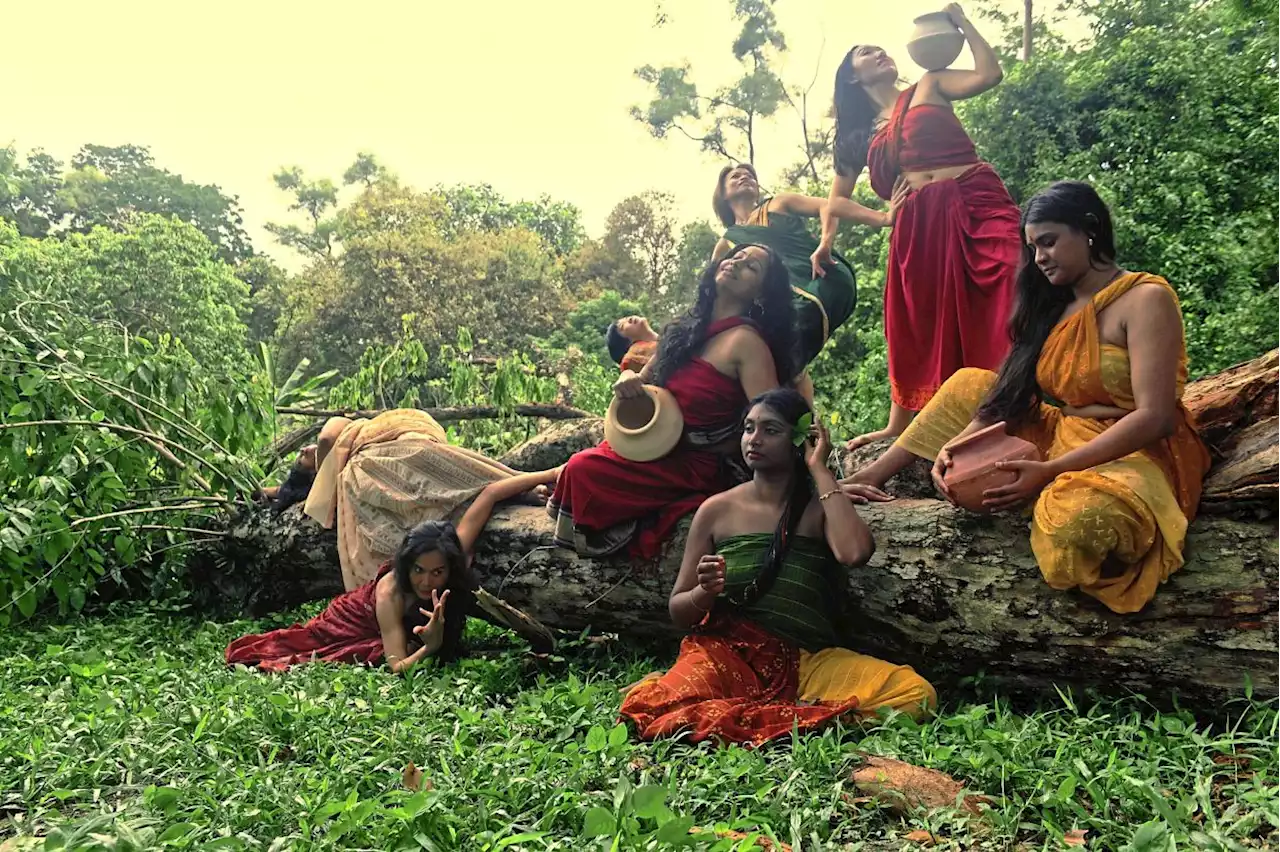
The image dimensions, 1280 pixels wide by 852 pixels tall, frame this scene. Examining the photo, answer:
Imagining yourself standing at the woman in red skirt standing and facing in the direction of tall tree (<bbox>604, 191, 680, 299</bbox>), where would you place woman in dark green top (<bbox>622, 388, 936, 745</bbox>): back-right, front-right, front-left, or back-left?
back-left

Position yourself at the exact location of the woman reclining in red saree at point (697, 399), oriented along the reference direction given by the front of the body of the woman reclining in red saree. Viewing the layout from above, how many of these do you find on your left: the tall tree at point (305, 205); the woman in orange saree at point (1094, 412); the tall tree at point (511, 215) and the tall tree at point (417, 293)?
1

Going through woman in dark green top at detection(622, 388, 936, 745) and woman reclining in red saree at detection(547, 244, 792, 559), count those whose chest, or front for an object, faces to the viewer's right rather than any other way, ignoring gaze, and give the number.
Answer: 0

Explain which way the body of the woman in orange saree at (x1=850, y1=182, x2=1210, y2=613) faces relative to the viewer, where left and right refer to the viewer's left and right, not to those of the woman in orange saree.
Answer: facing the viewer and to the left of the viewer

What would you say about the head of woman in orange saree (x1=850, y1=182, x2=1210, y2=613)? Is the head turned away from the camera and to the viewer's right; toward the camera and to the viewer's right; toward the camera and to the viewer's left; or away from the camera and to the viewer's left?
toward the camera and to the viewer's left

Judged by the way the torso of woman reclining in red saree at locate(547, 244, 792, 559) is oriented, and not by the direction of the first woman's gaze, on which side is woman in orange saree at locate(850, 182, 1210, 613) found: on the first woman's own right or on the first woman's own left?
on the first woman's own left

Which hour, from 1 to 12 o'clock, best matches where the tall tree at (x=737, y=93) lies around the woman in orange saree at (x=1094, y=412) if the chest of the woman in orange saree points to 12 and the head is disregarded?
The tall tree is roughly at 4 o'clock from the woman in orange saree.

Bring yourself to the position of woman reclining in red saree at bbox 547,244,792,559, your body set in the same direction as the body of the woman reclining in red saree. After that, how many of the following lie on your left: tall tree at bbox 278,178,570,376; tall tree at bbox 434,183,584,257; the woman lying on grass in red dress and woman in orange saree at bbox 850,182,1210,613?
1

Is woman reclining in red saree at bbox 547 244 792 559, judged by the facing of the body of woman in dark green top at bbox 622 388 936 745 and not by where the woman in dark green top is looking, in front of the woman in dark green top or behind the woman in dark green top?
behind

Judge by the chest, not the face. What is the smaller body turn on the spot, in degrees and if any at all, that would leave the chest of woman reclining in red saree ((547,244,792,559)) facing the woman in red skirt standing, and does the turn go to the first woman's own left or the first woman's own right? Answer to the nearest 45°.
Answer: approximately 135° to the first woman's own left

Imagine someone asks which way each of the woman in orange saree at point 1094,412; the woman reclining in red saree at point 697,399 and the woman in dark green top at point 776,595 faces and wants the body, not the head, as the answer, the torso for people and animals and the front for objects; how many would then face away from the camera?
0

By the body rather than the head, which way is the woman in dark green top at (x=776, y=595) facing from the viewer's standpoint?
toward the camera

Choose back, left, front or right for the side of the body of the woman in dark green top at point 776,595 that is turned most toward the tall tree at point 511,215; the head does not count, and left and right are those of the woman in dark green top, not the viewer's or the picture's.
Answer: back

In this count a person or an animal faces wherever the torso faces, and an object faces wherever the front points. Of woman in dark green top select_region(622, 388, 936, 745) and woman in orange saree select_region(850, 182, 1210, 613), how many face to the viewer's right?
0
